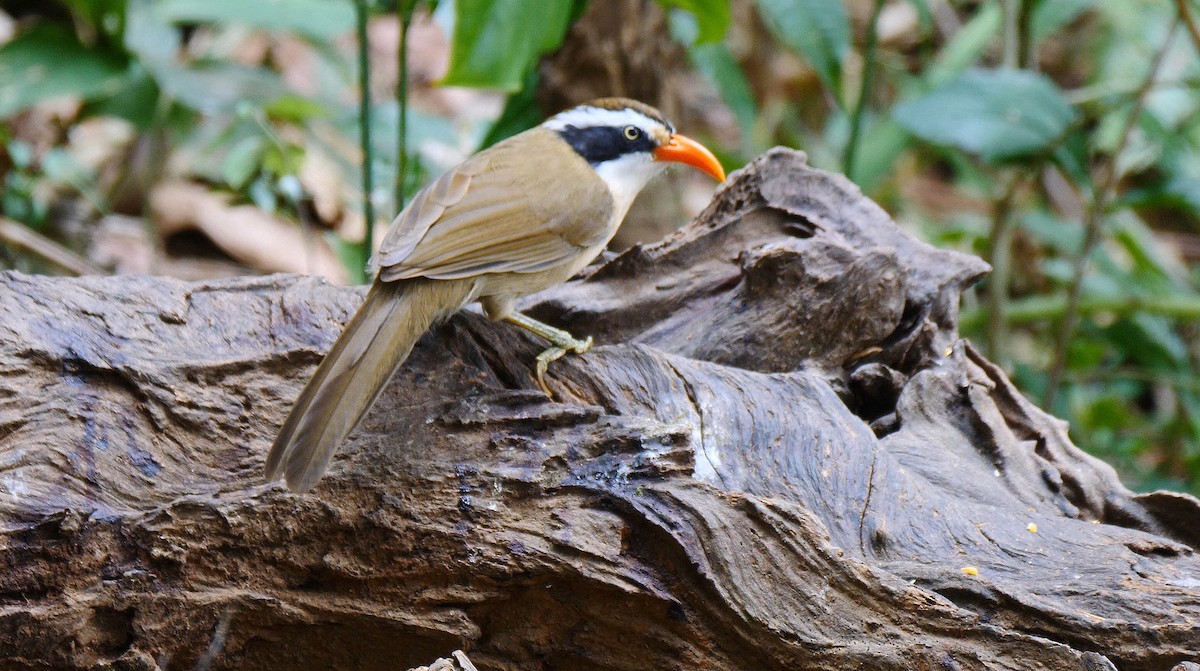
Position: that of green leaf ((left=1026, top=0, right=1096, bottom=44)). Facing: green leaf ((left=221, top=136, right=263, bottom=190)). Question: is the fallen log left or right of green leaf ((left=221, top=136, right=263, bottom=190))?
left

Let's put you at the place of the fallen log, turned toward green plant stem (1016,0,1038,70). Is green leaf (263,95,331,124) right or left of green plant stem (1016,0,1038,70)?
left

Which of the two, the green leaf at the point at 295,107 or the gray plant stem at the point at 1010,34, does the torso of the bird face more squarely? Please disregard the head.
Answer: the gray plant stem

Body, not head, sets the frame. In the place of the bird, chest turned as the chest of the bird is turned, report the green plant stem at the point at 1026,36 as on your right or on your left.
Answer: on your left

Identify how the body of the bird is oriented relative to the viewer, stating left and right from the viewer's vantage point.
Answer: facing to the right of the viewer

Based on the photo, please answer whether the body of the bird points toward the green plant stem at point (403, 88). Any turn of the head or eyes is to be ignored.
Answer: no

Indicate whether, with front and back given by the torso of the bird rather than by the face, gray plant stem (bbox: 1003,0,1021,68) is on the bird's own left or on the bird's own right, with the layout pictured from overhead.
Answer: on the bird's own left

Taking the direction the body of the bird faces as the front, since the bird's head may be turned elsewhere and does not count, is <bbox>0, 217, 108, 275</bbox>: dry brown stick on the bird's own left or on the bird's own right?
on the bird's own left

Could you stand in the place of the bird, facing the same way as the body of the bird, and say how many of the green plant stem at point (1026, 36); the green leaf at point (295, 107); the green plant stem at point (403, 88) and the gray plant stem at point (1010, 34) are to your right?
0

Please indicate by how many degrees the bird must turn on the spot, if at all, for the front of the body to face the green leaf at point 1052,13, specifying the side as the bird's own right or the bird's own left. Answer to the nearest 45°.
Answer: approximately 45° to the bird's own left

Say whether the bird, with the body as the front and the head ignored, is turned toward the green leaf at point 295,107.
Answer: no

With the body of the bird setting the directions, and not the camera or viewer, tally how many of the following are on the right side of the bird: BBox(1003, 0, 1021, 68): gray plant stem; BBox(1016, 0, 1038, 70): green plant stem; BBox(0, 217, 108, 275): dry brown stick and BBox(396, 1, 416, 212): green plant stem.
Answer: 0

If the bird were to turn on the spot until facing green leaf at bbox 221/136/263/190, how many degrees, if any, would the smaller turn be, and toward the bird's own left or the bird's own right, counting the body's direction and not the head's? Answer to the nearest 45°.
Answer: approximately 135° to the bird's own left

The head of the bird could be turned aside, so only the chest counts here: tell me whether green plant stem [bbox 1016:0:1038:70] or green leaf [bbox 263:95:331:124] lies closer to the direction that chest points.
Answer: the green plant stem

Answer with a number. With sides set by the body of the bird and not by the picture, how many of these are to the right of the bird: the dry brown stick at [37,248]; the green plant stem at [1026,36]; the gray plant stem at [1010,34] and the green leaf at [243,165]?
0
